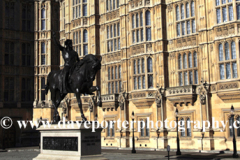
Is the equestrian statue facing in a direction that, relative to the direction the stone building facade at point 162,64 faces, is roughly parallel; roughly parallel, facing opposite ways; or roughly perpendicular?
roughly perpendicular

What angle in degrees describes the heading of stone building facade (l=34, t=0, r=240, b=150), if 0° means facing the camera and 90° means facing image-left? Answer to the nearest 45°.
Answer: approximately 45°
